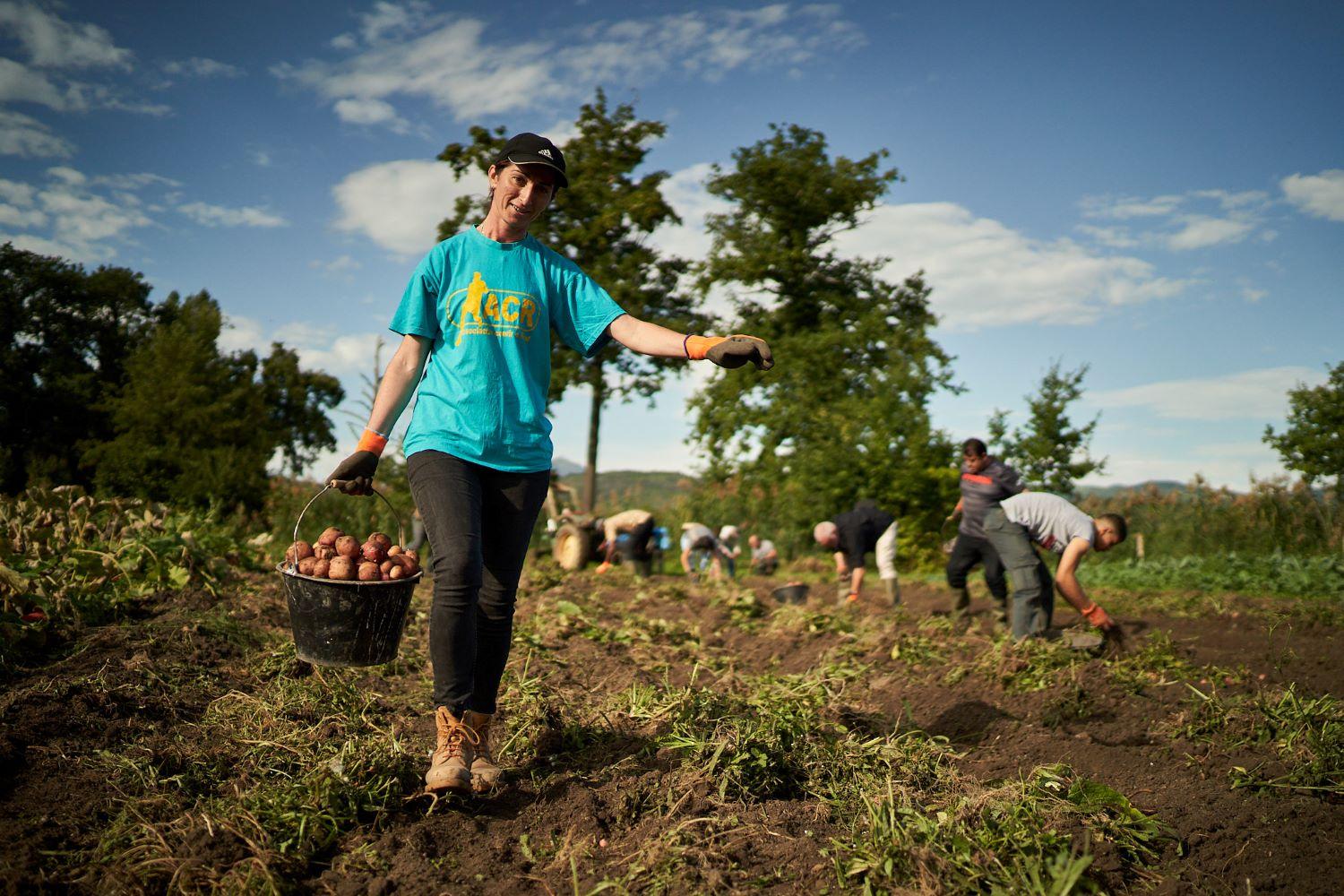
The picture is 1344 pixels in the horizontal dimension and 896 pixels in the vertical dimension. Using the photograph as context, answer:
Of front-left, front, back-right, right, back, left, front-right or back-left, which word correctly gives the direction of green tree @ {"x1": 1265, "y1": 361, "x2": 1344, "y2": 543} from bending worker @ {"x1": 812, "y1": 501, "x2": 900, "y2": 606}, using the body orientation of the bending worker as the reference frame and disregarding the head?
back-right

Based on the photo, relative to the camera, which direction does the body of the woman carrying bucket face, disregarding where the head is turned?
toward the camera

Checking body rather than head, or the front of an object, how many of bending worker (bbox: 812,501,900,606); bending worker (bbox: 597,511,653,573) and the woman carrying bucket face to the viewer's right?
0

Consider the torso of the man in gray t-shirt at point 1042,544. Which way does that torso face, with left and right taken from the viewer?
facing to the right of the viewer

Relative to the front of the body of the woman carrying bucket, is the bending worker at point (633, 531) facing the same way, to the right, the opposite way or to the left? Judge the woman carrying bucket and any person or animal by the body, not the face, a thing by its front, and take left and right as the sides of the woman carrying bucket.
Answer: to the right

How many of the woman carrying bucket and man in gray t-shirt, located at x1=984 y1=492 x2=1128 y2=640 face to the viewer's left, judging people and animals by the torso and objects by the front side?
0

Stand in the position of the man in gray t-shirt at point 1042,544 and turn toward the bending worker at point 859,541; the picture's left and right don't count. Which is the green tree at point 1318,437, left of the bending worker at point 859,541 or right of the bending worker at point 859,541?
right

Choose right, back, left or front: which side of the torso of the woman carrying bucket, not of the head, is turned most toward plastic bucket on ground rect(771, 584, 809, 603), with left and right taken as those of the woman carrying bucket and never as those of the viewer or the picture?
back

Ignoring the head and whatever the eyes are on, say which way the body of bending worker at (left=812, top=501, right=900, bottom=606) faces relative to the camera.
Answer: to the viewer's left

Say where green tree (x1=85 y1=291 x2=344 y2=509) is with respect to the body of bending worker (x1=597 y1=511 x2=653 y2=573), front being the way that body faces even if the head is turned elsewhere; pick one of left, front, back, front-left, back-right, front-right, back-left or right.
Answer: front-right

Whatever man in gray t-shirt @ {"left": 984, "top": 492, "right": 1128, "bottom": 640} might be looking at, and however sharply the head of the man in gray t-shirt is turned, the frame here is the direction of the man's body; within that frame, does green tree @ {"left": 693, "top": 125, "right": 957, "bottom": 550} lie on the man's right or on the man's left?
on the man's left

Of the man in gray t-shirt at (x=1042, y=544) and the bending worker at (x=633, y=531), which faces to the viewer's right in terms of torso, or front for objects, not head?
the man in gray t-shirt

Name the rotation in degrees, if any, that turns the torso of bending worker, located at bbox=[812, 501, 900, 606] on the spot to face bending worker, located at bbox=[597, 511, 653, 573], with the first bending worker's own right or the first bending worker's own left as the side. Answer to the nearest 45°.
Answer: approximately 45° to the first bending worker's own right

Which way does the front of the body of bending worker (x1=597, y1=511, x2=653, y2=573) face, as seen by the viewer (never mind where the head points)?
to the viewer's left

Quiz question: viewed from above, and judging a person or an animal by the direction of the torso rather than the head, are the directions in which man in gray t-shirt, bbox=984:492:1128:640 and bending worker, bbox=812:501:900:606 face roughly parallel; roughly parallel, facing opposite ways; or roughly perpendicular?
roughly parallel, facing opposite ways

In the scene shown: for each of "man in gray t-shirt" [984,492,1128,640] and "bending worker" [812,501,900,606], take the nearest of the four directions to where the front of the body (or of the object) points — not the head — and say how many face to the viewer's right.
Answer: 1
